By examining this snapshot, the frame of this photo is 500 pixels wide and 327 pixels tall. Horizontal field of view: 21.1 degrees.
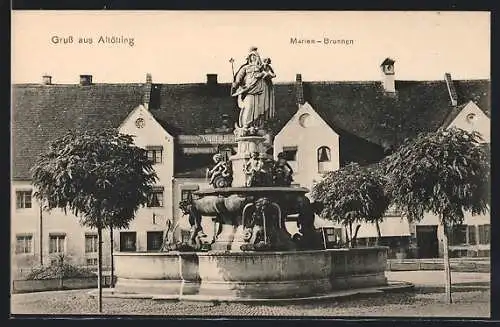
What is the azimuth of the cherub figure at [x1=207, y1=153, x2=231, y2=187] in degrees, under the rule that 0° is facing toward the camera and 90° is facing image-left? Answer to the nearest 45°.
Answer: approximately 90°
